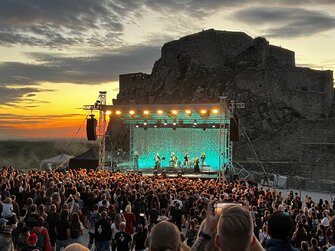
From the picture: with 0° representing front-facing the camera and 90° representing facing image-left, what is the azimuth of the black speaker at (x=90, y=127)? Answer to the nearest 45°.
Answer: approximately 0°

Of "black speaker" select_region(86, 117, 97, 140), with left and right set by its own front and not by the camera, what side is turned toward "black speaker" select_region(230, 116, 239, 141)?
left

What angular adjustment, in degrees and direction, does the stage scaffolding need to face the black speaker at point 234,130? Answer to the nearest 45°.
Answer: approximately 45° to its left

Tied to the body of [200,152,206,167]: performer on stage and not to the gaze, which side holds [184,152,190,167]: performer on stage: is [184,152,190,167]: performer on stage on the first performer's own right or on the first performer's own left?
on the first performer's own right

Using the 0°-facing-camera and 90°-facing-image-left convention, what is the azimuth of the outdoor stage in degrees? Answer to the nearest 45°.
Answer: approximately 0°
